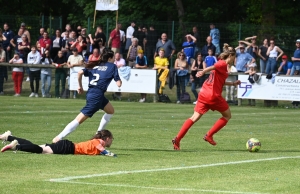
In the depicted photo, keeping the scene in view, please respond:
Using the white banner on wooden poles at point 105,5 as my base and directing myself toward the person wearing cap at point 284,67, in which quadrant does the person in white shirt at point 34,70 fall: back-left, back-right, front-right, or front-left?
back-right

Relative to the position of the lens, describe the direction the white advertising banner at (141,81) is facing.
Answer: facing the viewer

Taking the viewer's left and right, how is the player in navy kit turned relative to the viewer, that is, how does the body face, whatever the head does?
facing away from the viewer and to the right of the viewer

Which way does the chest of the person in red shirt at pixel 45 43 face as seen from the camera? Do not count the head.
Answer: toward the camera

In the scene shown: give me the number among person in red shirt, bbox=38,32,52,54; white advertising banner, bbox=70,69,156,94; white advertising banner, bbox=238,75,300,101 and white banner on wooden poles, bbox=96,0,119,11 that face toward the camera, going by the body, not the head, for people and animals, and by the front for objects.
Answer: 4

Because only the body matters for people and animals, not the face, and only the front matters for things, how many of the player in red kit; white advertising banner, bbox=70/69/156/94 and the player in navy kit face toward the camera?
1

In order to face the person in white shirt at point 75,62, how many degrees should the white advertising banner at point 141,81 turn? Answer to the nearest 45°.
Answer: approximately 90° to its right

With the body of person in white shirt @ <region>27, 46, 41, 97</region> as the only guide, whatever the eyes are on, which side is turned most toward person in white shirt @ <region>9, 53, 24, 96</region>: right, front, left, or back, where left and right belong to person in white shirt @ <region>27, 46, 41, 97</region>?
right

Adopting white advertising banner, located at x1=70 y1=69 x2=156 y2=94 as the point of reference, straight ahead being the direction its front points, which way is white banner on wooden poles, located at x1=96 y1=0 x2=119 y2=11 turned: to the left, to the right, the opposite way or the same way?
the same way

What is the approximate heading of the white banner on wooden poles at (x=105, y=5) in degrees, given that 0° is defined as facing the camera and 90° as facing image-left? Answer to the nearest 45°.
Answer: approximately 0°

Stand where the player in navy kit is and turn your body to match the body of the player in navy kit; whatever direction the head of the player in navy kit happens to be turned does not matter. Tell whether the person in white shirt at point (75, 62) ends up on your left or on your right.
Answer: on your left

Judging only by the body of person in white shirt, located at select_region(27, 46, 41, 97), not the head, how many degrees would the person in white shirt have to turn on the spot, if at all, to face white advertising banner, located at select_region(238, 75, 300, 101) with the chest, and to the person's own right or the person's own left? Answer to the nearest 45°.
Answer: approximately 45° to the person's own left

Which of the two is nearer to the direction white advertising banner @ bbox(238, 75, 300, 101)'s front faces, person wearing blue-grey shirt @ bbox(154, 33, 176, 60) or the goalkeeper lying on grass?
the goalkeeper lying on grass

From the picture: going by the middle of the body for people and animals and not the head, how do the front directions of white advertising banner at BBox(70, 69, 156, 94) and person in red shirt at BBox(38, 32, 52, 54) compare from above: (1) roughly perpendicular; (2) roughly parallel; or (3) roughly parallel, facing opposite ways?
roughly parallel

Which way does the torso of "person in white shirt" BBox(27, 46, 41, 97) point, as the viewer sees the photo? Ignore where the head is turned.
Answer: toward the camera

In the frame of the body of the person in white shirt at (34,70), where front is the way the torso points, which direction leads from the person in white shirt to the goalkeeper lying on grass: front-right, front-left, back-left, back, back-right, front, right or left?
front
